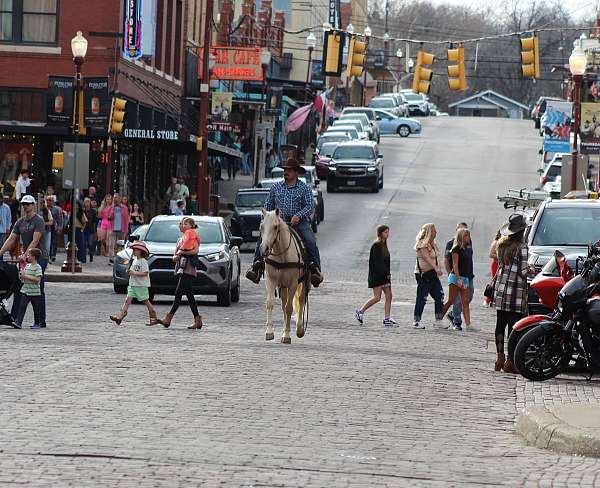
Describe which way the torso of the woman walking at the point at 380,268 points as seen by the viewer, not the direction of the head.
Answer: to the viewer's right

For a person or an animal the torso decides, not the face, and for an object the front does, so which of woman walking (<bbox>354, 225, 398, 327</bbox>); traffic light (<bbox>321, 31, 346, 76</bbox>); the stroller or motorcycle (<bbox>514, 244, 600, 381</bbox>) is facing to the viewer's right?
the woman walking

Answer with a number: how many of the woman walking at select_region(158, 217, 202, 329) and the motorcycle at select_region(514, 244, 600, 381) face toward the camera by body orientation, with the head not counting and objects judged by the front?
0

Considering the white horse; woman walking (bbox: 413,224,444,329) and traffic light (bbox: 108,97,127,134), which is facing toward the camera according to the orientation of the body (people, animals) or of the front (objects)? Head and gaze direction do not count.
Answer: the white horse

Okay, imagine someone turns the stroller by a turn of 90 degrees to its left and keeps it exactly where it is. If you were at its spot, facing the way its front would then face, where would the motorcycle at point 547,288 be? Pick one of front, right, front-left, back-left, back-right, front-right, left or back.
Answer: front-left

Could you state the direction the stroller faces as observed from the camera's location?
facing to the left of the viewer

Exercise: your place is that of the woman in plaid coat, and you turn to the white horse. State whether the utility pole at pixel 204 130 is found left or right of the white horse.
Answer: right

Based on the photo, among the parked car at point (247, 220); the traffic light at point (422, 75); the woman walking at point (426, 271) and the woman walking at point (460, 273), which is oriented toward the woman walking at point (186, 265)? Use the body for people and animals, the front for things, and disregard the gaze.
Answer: the parked car

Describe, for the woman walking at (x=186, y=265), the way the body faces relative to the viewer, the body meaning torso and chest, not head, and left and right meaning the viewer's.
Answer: facing to the left of the viewer

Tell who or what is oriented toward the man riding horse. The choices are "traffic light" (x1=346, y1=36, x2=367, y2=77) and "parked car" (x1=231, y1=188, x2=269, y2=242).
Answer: the parked car
